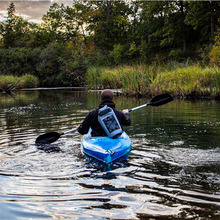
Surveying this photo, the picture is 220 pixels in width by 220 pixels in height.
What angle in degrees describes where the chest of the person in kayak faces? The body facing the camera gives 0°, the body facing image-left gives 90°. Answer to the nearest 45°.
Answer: approximately 180°
